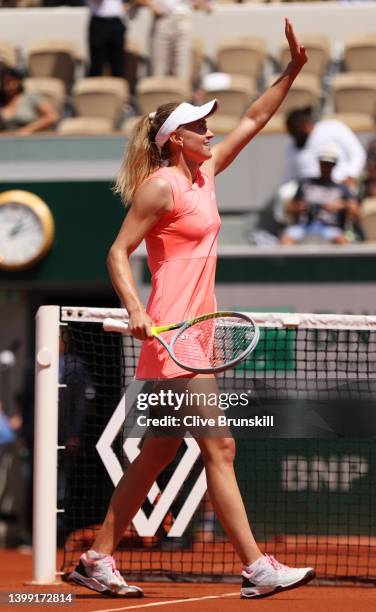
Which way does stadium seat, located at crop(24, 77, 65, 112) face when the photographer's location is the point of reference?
facing the viewer

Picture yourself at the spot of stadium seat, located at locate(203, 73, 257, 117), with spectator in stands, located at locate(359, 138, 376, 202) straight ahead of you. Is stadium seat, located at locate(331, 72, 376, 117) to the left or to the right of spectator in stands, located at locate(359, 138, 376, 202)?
left

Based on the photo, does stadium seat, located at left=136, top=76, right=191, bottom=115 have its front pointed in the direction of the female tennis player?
yes

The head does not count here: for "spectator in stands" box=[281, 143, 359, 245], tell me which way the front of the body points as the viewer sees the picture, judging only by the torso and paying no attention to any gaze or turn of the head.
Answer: toward the camera

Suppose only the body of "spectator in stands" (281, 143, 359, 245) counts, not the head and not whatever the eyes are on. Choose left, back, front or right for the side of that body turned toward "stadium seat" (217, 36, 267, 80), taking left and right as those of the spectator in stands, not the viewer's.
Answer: back

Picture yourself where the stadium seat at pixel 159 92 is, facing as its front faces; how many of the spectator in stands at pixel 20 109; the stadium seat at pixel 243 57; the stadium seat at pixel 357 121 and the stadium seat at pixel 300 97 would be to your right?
1

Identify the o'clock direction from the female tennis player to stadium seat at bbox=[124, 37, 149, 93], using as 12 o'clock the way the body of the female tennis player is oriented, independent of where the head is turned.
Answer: The stadium seat is roughly at 9 o'clock from the female tennis player.

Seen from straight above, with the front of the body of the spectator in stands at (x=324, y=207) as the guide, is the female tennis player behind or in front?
in front
